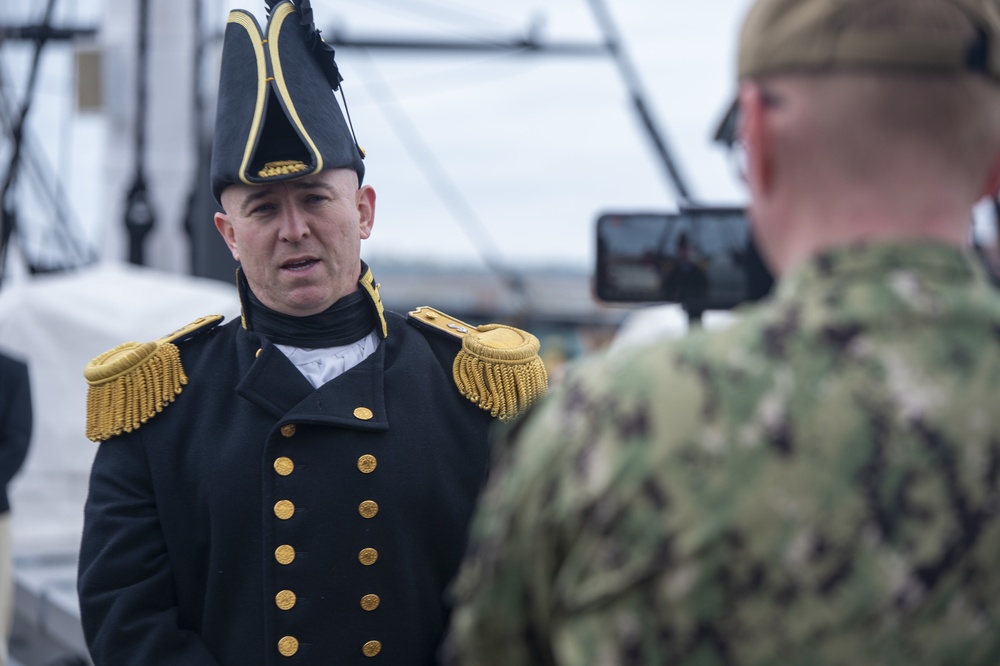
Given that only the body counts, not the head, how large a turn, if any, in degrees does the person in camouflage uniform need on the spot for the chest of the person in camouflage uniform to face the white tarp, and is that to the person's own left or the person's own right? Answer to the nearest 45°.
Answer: approximately 45° to the person's own left

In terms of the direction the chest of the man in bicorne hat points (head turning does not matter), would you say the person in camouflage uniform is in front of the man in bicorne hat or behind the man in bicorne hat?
in front

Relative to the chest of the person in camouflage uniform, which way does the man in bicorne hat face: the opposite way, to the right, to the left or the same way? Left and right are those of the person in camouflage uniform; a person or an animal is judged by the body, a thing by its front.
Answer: the opposite way

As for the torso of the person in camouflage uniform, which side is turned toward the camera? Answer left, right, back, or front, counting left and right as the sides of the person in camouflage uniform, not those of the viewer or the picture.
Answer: back

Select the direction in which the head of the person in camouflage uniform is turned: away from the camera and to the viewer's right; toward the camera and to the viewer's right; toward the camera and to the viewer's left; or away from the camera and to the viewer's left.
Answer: away from the camera and to the viewer's left

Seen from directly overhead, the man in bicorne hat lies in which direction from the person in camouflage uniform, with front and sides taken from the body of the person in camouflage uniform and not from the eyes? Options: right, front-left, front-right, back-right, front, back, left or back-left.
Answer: front-left

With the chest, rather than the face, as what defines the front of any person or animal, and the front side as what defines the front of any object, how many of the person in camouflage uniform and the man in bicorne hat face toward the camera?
1

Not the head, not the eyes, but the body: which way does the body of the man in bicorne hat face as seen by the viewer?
toward the camera

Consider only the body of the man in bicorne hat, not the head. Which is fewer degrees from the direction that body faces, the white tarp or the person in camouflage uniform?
the person in camouflage uniform

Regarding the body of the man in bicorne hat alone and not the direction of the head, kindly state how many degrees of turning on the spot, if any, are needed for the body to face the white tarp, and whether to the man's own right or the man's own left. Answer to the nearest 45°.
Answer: approximately 180°
